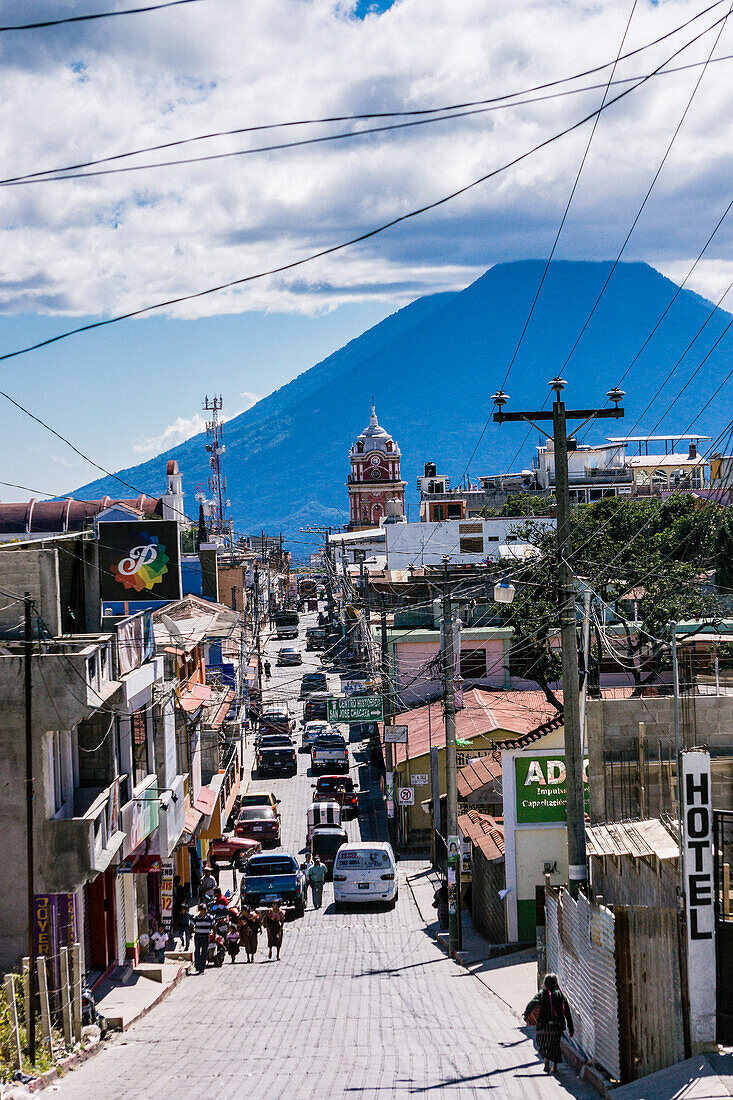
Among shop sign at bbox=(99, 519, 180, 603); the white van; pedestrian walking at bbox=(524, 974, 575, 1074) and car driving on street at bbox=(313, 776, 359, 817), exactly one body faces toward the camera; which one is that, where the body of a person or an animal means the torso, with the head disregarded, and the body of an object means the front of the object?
the shop sign

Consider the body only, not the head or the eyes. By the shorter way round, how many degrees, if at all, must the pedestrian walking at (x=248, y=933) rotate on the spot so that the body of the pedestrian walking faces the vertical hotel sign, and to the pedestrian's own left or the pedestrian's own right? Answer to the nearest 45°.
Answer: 0° — they already face it

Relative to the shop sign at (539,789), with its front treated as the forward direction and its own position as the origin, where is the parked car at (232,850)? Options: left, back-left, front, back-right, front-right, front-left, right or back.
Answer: back-right

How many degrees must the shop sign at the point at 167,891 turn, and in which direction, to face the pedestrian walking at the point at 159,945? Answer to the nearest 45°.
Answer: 0° — it already faces them

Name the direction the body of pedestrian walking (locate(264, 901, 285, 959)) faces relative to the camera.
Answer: toward the camera

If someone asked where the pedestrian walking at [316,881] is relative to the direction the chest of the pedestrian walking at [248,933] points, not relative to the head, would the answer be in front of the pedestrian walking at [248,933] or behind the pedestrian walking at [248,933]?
behind

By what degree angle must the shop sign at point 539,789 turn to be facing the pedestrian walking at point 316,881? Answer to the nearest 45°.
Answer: approximately 135° to its right

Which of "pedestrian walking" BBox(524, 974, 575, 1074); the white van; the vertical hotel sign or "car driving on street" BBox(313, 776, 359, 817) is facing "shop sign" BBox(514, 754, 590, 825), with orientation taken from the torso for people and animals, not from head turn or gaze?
the pedestrian walking

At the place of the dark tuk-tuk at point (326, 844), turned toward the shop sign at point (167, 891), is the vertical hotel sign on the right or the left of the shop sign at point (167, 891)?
left

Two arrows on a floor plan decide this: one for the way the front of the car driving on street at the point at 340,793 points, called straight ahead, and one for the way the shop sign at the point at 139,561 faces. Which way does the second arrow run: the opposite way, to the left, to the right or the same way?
the opposite way

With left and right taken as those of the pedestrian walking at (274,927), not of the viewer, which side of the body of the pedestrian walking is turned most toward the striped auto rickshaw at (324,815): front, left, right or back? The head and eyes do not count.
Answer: back

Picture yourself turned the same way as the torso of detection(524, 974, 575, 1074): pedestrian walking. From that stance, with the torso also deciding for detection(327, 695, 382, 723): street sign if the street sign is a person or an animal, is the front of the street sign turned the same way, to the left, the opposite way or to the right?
the opposite way

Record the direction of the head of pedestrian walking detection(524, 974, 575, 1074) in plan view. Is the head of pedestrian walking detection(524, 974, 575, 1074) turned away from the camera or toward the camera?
away from the camera

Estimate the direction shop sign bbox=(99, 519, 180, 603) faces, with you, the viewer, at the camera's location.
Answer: facing the viewer

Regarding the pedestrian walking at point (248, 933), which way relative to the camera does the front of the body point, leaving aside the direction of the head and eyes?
toward the camera
